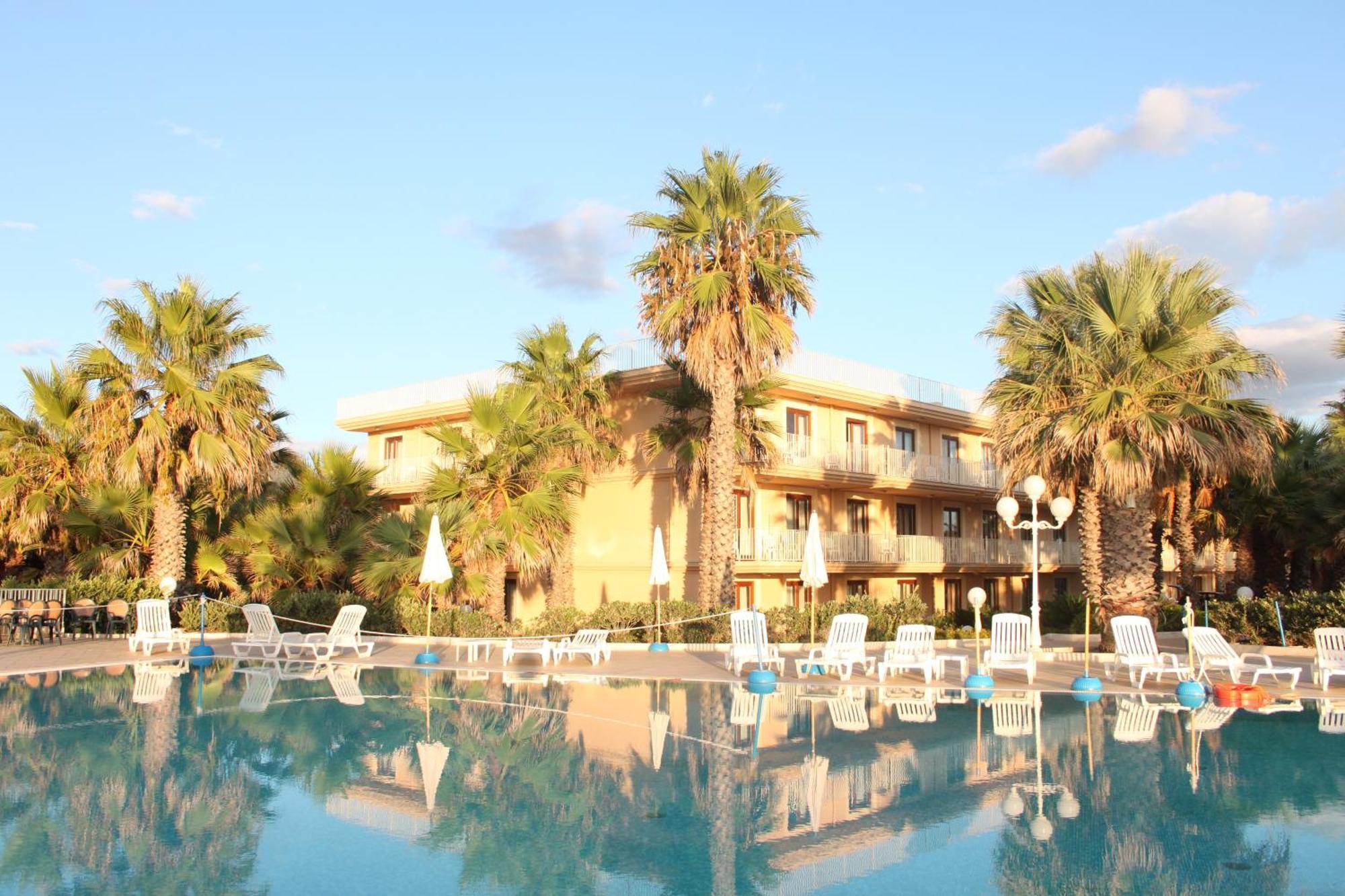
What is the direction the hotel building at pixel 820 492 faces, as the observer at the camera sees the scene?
facing the viewer and to the right of the viewer

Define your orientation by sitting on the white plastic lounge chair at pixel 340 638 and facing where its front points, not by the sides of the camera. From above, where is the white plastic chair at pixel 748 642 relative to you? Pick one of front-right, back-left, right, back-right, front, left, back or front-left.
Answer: left

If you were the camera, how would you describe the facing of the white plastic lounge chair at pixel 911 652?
facing the viewer and to the left of the viewer

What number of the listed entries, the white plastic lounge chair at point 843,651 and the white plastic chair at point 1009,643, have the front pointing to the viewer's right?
0

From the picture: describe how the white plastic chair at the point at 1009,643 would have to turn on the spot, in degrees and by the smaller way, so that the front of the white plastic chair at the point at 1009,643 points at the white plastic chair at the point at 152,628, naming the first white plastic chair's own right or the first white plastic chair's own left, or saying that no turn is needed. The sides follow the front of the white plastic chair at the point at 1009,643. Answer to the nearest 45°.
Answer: approximately 90° to the first white plastic chair's own right

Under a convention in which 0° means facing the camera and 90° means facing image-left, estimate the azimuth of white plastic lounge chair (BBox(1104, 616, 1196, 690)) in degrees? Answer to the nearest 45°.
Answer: approximately 315°

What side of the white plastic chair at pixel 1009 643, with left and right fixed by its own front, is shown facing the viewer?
front

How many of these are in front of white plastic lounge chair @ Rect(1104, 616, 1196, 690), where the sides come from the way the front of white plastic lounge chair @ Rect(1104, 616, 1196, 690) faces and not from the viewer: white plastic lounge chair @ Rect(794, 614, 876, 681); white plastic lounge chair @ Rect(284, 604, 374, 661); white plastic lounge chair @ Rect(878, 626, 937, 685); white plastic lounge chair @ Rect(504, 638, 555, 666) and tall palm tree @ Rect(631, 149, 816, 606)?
0

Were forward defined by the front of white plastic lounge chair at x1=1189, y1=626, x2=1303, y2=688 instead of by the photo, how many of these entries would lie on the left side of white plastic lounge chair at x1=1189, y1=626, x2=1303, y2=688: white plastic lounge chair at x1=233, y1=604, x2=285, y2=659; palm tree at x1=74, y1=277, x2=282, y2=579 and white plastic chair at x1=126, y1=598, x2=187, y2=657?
0

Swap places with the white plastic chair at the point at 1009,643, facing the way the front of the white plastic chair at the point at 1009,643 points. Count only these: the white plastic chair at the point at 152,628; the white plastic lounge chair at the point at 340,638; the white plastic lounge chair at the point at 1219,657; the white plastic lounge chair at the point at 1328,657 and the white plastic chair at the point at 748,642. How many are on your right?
3

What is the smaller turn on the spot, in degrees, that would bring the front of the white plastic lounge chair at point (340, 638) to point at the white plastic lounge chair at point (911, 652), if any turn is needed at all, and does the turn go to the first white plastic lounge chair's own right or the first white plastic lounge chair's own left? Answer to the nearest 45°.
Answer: approximately 90° to the first white plastic lounge chair's own left

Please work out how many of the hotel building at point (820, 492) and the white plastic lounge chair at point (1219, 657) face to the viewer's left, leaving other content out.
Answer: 0

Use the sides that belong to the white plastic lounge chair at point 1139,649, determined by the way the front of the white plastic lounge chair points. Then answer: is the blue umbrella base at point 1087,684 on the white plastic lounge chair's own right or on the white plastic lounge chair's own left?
on the white plastic lounge chair's own right

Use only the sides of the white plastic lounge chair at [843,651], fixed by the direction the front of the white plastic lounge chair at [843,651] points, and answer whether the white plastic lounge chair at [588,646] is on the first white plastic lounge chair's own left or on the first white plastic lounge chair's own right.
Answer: on the first white plastic lounge chair's own right

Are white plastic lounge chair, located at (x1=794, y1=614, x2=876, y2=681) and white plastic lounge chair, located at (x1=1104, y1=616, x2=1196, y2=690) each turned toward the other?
no

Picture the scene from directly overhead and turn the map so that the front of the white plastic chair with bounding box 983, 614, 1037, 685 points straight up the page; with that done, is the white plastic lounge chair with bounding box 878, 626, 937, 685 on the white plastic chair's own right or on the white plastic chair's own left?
on the white plastic chair's own right

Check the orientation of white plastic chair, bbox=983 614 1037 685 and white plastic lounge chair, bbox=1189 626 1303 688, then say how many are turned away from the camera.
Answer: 0
